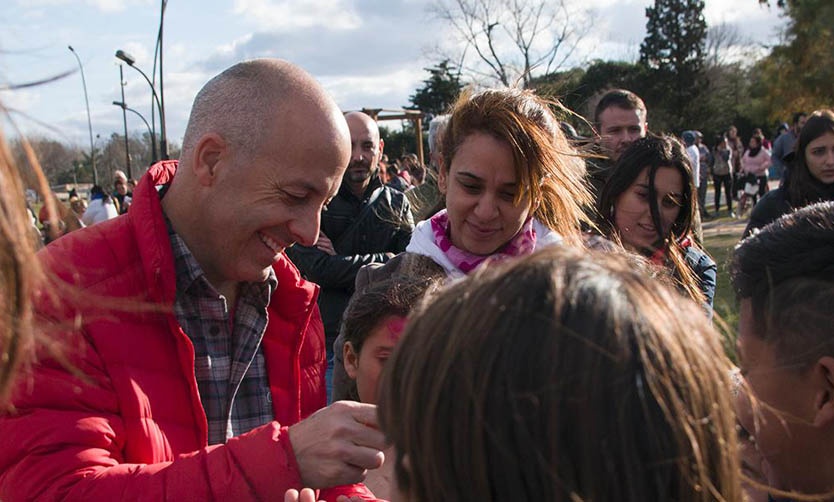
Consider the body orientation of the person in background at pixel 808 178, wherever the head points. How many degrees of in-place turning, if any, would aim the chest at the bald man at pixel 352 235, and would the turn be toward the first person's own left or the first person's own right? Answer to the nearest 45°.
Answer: approximately 90° to the first person's own right

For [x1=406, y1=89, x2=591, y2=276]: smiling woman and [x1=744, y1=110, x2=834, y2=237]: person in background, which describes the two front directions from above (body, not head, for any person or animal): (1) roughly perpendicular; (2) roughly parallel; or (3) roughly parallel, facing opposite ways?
roughly parallel

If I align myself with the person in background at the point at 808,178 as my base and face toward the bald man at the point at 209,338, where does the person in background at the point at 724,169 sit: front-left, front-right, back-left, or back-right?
back-right

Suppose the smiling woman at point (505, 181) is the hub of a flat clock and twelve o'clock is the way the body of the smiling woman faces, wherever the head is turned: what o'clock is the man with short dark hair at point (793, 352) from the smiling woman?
The man with short dark hair is roughly at 11 o'clock from the smiling woman.

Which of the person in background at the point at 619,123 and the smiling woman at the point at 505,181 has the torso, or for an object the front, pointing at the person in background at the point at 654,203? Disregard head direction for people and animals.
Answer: the person in background at the point at 619,123

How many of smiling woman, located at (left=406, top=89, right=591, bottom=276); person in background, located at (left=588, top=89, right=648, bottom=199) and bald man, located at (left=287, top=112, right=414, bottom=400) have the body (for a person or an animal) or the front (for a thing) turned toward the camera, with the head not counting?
3

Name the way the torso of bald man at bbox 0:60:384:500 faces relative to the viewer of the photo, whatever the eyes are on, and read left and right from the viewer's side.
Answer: facing the viewer and to the right of the viewer

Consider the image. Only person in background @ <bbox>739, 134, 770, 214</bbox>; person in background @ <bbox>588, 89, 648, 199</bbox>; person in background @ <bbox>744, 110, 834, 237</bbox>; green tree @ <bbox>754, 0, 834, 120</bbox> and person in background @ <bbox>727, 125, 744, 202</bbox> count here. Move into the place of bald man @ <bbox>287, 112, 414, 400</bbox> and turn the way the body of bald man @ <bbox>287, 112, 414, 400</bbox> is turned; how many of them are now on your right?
0

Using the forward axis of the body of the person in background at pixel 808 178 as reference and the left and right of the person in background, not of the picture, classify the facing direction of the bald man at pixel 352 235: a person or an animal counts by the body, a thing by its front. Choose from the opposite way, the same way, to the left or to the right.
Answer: the same way

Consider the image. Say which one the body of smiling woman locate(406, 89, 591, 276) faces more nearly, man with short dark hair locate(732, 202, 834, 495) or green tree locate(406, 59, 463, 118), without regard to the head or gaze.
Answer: the man with short dark hair

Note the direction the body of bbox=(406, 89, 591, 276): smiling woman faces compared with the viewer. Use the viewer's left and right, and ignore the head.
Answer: facing the viewer

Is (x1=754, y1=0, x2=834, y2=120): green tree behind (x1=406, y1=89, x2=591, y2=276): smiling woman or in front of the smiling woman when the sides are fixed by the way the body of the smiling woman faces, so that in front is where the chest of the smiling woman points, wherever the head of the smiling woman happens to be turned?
behind

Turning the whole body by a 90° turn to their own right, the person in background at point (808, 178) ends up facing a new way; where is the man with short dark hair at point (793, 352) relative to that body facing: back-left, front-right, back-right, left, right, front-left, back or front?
front-left

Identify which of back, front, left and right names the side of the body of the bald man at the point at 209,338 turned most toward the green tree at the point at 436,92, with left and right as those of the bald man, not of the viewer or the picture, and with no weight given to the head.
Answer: left

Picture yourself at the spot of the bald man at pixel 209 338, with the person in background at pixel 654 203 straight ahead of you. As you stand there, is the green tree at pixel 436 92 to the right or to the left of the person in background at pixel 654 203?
left

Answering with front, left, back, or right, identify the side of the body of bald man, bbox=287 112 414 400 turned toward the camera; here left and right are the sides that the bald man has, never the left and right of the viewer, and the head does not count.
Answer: front

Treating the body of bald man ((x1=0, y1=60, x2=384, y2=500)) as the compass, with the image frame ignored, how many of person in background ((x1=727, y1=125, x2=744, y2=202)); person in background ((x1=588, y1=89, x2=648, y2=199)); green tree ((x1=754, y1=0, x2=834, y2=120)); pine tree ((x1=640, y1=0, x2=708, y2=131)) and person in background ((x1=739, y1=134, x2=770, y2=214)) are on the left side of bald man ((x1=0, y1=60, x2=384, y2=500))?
5

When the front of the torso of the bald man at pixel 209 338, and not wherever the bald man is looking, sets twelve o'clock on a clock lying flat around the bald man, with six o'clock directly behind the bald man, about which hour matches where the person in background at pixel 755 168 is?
The person in background is roughly at 9 o'clock from the bald man.

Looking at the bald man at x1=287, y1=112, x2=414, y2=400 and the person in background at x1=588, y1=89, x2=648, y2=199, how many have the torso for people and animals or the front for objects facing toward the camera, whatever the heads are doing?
2
